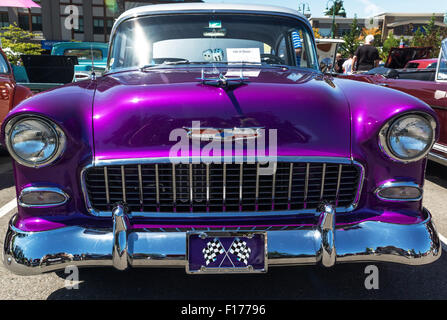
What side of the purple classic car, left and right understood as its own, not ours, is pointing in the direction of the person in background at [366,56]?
back

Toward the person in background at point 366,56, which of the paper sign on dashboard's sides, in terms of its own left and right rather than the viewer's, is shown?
back

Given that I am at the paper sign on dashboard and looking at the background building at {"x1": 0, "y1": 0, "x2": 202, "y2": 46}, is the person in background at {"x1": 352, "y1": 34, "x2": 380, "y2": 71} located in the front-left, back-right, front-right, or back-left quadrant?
front-right

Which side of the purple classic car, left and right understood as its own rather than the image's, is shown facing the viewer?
front

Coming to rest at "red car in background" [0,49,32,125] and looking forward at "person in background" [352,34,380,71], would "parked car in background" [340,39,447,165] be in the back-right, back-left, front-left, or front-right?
front-right

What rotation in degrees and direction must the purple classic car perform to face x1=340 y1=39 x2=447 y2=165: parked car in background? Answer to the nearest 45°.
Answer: approximately 135° to its left

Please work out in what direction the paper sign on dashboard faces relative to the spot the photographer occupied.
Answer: facing the viewer

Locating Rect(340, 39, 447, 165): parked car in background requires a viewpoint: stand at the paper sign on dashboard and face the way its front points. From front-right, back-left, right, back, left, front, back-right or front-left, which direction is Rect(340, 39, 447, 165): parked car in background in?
back-left

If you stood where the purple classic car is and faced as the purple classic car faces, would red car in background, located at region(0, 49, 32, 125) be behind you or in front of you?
behind

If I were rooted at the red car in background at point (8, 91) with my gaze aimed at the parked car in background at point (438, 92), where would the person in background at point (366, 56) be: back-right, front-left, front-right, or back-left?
front-left

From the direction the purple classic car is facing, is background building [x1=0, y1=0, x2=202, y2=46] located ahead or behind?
behind
